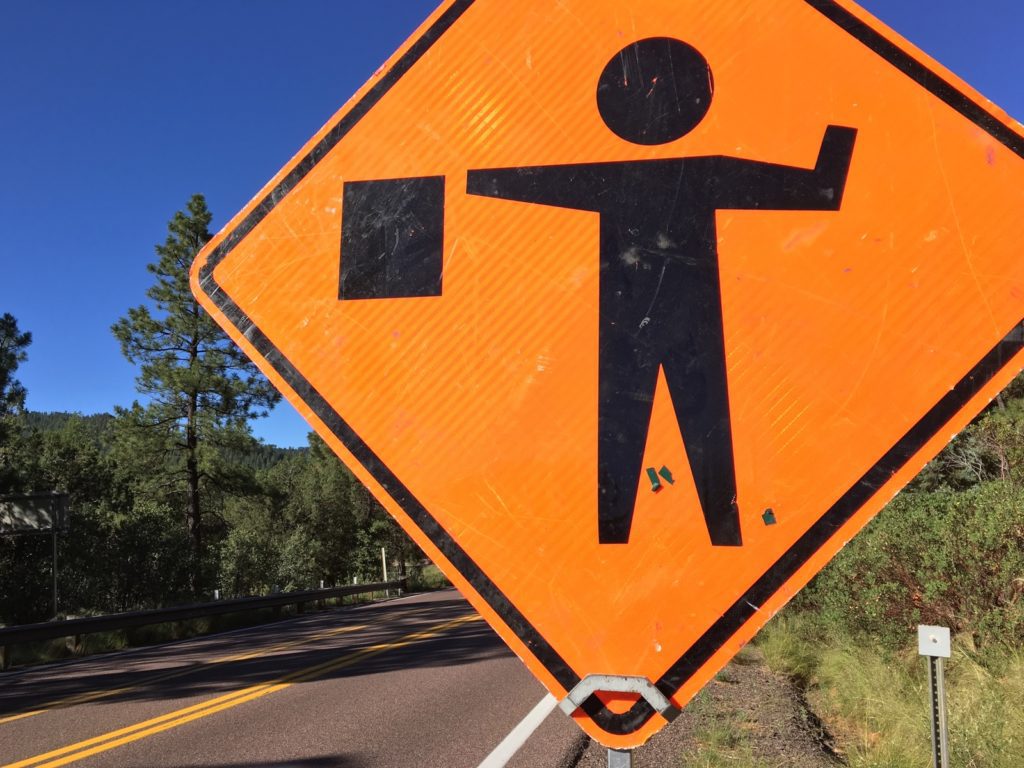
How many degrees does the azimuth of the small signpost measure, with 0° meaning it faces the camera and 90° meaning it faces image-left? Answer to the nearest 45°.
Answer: approximately 0°

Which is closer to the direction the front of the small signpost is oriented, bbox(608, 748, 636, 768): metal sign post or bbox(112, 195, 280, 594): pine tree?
the metal sign post

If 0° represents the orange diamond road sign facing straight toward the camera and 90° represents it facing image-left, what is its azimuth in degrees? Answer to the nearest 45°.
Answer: approximately 0°

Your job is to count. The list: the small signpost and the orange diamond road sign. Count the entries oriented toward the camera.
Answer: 2
